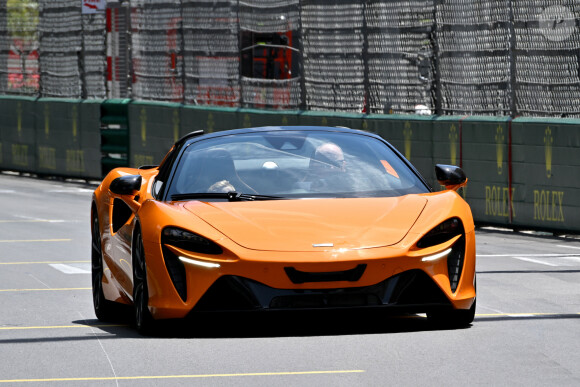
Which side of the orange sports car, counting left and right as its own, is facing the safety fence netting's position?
back

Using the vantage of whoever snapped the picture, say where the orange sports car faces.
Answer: facing the viewer

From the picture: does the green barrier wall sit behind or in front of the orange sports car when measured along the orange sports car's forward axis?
behind

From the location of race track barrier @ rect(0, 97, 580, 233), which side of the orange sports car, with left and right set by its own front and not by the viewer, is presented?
back
